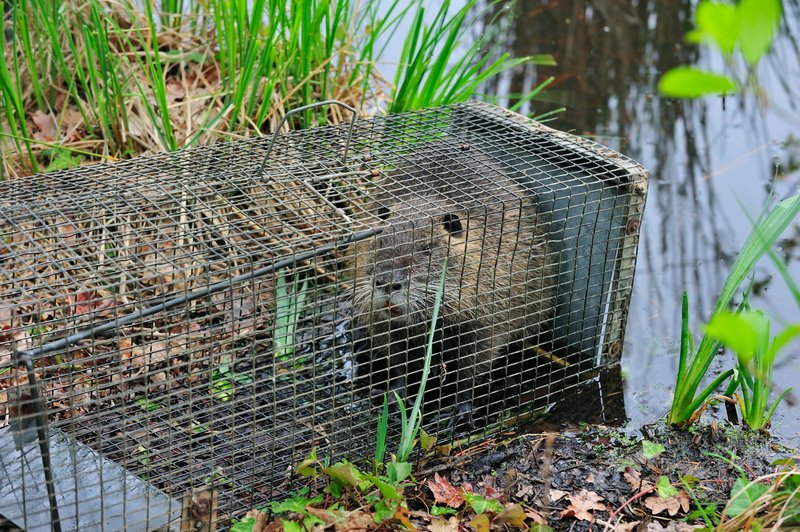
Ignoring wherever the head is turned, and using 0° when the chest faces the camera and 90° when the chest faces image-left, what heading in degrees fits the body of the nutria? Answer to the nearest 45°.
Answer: approximately 45°

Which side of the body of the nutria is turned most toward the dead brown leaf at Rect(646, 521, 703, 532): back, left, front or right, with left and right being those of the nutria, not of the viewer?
left

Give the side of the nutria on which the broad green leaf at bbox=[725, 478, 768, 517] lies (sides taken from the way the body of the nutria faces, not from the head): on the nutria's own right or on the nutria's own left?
on the nutria's own left

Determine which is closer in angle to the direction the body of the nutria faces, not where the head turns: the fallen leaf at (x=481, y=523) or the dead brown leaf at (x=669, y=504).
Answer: the fallen leaf

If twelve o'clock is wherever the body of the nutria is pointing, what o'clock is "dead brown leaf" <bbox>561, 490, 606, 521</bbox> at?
The dead brown leaf is roughly at 9 o'clock from the nutria.

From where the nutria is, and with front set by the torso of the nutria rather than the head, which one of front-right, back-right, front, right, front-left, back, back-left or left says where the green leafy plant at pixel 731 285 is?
back-left

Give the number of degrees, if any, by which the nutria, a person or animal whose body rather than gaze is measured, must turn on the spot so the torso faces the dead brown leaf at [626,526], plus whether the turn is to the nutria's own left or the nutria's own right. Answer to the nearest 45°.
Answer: approximately 90° to the nutria's own left

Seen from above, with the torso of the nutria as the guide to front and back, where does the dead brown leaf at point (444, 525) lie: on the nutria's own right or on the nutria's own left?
on the nutria's own left

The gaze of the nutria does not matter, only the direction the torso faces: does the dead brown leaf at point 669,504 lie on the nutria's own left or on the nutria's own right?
on the nutria's own left

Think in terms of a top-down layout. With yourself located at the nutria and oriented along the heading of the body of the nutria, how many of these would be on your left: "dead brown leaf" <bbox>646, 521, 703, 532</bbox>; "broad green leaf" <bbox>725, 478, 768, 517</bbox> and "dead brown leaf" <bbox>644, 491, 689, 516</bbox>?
3
